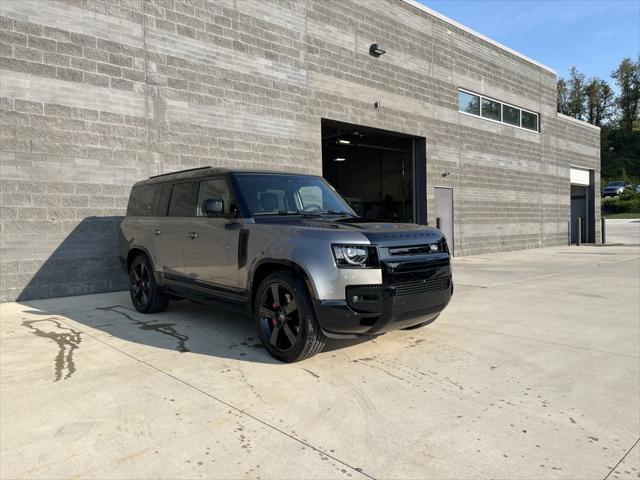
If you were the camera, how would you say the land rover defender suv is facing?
facing the viewer and to the right of the viewer
